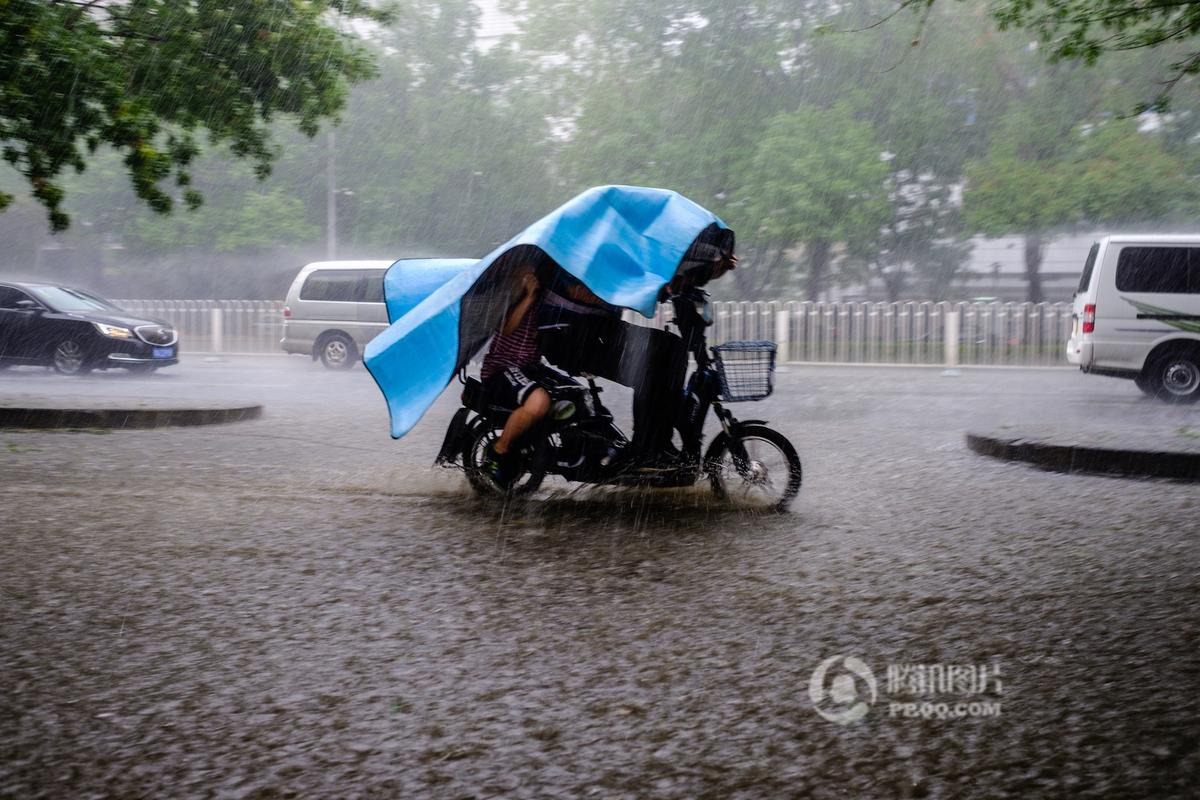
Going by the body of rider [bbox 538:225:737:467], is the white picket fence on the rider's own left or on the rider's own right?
on the rider's own left

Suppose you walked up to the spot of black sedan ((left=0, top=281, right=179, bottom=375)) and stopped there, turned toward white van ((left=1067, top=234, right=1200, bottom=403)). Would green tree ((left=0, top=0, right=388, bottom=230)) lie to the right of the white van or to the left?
right

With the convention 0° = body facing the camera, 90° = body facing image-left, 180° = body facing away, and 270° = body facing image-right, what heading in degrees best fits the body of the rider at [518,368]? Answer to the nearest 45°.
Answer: approximately 270°

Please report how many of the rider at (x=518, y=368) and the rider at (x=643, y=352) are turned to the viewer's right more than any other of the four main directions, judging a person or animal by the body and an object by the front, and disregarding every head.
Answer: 2

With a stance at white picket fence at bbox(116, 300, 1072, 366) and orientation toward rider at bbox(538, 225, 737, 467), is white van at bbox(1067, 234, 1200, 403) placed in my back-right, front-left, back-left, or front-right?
front-left

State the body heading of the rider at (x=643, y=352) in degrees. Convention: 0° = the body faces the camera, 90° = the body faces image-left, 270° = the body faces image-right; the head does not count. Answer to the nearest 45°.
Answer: approximately 270°

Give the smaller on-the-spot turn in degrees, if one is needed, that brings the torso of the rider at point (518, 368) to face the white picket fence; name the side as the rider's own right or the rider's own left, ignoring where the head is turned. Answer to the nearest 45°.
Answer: approximately 45° to the rider's own left
